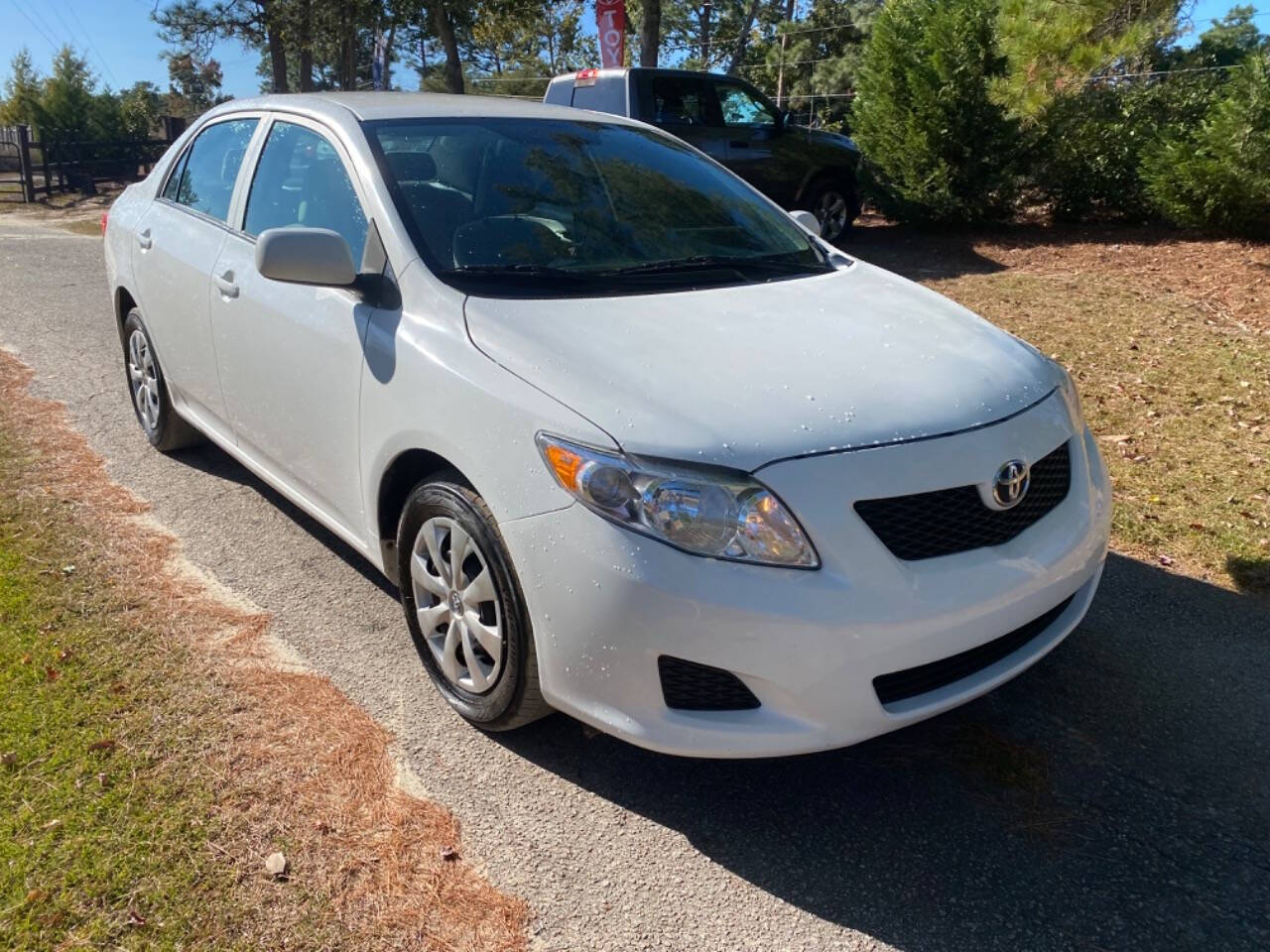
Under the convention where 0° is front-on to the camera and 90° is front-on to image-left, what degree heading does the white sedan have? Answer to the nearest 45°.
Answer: approximately 315°

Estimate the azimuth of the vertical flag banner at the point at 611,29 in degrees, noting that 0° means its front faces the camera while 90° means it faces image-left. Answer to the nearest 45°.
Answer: approximately 0°

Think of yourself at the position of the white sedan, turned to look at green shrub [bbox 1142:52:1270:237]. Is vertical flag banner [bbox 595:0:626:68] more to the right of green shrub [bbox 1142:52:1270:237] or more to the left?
left

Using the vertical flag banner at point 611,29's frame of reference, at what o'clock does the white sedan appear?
The white sedan is roughly at 12 o'clock from the vertical flag banner.

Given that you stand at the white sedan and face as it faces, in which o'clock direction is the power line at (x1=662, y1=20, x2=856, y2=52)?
The power line is roughly at 8 o'clock from the white sedan.

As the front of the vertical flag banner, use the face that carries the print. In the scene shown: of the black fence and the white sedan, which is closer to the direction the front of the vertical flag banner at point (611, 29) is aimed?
the white sedan

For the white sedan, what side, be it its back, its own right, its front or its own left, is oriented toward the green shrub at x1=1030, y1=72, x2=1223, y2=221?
left

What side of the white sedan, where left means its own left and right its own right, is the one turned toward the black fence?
back
